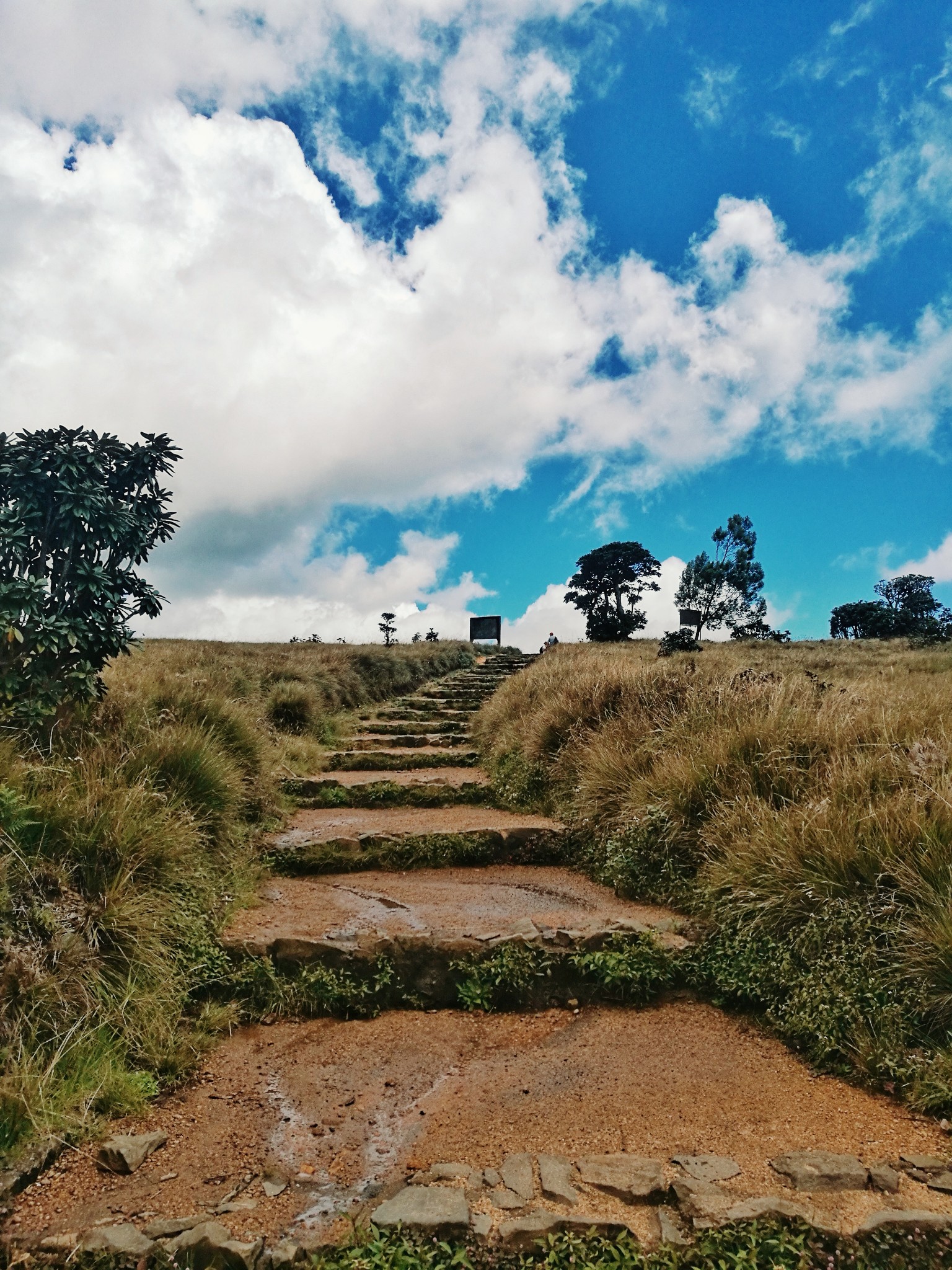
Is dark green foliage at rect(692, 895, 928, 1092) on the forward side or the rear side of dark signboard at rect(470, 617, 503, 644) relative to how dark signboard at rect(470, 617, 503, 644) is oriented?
on the forward side

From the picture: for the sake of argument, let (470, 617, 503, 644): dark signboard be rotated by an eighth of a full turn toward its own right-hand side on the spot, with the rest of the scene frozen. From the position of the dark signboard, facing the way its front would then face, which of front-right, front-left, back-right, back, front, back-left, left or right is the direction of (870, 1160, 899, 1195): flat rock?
front-left

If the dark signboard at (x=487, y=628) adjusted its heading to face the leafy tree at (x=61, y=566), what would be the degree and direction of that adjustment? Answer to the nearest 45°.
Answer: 0° — it already faces it

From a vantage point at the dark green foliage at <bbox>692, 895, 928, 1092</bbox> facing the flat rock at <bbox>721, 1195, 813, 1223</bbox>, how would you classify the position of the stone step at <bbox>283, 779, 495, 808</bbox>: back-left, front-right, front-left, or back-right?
back-right

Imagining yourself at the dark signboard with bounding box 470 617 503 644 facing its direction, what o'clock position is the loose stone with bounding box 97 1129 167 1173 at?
The loose stone is roughly at 12 o'clock from the dark signboard.

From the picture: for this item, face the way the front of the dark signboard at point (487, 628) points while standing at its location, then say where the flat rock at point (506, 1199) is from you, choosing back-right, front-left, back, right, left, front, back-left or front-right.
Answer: front

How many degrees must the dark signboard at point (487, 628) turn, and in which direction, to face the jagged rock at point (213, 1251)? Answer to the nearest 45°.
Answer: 0° — it already faces it

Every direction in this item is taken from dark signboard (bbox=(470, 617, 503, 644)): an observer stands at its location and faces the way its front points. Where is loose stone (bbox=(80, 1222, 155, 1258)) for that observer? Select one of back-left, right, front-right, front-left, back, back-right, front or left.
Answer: front

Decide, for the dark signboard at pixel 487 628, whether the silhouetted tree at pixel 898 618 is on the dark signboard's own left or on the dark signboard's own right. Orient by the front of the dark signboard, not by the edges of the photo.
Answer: on the dark signboard's own left

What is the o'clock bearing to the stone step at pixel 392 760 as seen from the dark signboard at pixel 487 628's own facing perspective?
The stone step is roughly at 12 o'clock from the dark signboard.

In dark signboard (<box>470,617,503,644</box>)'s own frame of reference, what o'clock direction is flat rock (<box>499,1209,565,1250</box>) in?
The flat rock is roughly at 12 o'clock from the dark signboard.

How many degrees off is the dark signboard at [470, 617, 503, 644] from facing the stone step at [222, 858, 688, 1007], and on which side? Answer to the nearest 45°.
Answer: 0° — it already faces it

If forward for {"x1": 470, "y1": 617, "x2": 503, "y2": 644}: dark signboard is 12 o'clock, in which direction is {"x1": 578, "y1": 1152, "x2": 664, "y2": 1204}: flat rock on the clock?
The flat rock is roughly at 12 o'clock from the dark signboard.

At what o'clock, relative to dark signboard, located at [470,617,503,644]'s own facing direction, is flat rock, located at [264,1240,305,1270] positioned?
The flat rock is roughly at 12 o'clock from the dark signboard.

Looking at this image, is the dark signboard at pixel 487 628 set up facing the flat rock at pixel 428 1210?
yes

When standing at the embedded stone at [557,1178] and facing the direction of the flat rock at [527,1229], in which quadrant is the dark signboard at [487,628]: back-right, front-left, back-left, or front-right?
back-right

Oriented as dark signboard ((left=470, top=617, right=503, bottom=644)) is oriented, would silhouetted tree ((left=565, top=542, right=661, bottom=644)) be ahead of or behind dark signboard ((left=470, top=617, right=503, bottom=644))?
behind

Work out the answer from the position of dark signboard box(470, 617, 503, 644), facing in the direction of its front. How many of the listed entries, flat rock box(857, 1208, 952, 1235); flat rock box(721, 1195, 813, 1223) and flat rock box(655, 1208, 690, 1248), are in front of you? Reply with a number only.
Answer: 3

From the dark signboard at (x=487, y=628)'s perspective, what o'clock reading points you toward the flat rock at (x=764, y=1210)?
The flat rock is roughly at 12 o'clock from the dark signboard.

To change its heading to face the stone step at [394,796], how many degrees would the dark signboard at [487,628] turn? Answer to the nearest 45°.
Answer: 0° — it already faces it

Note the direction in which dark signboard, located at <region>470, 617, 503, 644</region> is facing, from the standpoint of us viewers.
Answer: facing the viewer

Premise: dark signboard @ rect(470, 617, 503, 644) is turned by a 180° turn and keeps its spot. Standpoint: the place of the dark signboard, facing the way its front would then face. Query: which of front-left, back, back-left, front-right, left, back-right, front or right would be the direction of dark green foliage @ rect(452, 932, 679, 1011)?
back
